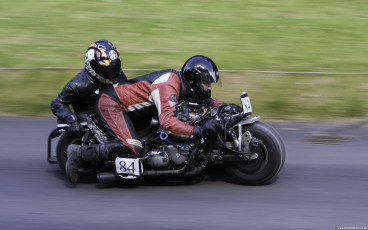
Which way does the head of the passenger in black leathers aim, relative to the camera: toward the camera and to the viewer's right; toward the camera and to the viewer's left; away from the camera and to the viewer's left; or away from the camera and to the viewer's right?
toward the camera and to the viewer's right

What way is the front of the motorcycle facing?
to the viewer's right

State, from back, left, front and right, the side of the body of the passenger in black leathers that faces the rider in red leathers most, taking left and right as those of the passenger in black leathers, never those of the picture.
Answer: front

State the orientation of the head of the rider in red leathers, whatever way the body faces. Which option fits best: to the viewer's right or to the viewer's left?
to the viewer's right

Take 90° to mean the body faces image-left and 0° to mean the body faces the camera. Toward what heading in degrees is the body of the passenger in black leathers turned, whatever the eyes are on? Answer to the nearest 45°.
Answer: approximately 315°
